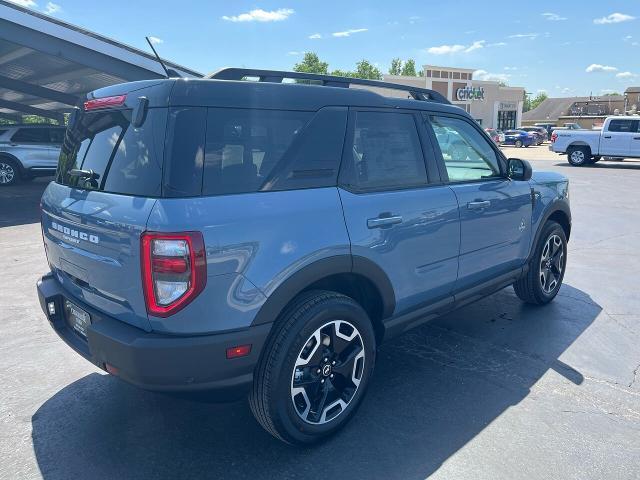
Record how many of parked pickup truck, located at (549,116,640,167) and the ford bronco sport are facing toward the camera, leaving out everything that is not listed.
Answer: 0

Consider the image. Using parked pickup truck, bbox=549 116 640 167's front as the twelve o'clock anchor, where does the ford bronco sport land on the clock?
The ford bronco sport is roughly at 3 o'clock from the parked pickup truck.

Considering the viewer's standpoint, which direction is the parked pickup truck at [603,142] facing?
facing to the right of the viewer

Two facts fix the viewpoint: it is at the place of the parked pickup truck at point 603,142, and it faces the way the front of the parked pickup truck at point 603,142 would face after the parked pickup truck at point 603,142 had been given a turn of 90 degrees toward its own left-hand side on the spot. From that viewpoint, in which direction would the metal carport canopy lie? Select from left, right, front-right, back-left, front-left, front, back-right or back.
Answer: back-left

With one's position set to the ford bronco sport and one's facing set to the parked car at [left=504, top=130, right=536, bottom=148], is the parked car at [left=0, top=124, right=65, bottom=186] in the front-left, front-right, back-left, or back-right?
front-left

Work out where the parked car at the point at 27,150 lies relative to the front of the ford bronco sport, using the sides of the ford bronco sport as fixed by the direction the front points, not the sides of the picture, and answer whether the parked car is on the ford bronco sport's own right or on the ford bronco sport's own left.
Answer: on the ford bronco sport's own left

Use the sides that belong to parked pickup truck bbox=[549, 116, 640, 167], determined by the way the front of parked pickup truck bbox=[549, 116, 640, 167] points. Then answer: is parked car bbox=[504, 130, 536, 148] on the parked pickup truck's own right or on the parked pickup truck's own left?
on the parked pickup truck's own left

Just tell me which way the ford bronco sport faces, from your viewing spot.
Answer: facing away from the viewer and to the right of the viewer

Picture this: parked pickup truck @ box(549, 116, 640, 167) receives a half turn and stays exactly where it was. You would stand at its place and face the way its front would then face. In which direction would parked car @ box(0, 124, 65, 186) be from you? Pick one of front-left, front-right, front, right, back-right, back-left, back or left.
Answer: front-left

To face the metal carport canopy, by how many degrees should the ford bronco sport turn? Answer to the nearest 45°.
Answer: approximately 90° to its left

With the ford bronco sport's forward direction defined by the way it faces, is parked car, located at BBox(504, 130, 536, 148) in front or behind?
in front

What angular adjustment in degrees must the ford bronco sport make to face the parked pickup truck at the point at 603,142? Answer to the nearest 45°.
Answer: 0° — it already faces it
